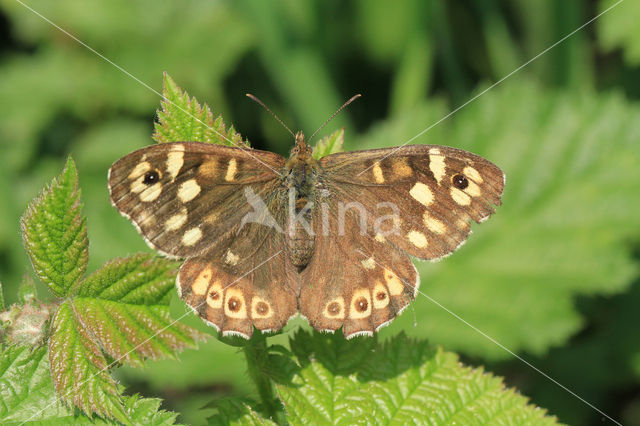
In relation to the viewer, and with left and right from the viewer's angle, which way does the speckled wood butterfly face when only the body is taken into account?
facing away from the viewer

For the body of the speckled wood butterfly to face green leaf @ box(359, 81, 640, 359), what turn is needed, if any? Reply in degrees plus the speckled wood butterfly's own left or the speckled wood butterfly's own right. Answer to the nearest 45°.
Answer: approximately 45° to the speckled wood butterfly's own right

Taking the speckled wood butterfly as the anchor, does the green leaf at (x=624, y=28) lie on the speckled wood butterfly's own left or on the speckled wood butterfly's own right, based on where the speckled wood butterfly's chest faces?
on the speckled wood butterfly's own right
